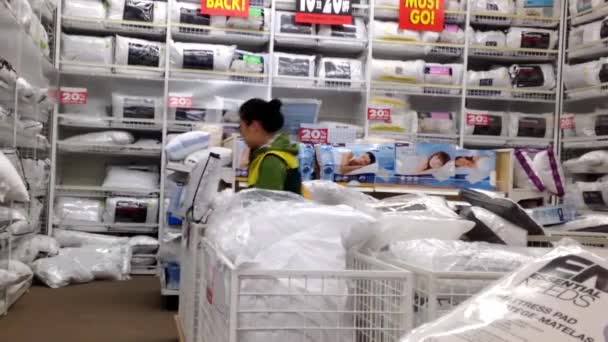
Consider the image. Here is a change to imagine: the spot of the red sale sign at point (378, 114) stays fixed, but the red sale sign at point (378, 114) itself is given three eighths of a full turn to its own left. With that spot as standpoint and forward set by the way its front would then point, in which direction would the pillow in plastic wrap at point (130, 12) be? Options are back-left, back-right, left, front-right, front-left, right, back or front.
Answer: back-left

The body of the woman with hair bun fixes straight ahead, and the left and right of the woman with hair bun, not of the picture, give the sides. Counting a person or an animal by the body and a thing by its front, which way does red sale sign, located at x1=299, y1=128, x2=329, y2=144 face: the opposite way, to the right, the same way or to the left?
to the left

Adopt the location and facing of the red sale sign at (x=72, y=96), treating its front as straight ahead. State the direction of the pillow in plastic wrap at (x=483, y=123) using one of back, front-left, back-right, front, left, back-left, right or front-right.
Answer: left

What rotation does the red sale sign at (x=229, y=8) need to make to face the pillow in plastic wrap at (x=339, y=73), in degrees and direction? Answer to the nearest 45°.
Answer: approximately 90° to its left

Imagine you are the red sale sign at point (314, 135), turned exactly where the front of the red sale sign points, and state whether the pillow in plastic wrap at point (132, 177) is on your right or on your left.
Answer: on your right

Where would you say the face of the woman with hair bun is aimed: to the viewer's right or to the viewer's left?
to the viewer's left

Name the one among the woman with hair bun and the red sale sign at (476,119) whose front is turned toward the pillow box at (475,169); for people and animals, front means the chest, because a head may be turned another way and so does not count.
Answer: the red sale sign

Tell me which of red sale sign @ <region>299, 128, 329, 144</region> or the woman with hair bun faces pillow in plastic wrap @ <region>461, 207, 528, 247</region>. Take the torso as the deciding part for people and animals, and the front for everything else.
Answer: the red sale sign

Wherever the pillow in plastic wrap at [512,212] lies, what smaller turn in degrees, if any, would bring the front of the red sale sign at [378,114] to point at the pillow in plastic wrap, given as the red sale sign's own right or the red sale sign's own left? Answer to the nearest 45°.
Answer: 0° — it already faces it

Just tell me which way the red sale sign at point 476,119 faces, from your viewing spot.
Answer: facing the viewer

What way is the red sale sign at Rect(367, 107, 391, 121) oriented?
toward the camera
